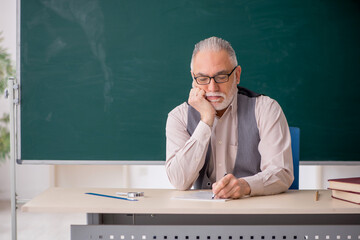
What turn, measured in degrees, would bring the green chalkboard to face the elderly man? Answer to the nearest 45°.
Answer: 0° — it already faces them

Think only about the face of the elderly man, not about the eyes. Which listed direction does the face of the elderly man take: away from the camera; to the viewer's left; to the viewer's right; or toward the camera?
toward the camera

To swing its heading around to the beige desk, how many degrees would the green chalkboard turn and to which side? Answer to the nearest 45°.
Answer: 0° — it already faces it

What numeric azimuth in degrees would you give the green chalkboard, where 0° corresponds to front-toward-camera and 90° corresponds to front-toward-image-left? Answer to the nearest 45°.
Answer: approximately 0°
